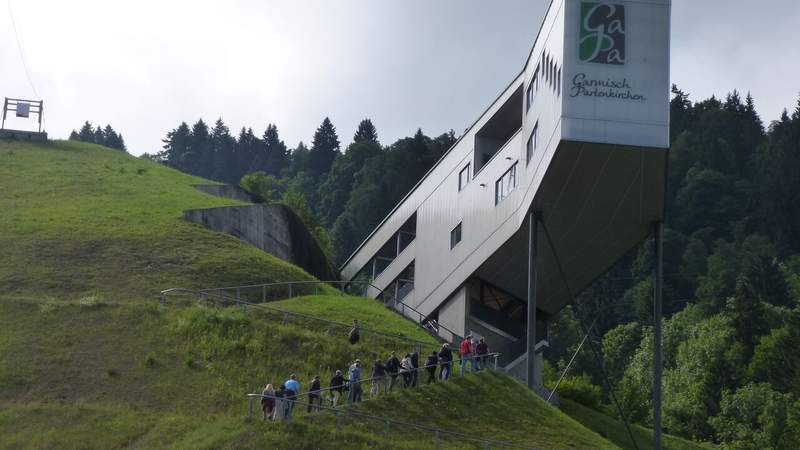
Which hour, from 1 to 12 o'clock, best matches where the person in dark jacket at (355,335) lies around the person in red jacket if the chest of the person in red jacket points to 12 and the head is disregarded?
The person in dark jacket is roughly at 8 o'clock from the person in red jacket.

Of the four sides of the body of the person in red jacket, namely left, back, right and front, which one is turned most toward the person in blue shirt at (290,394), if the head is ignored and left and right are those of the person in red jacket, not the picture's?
back

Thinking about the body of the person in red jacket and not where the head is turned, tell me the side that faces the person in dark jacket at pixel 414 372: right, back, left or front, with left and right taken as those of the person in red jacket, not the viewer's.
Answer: back

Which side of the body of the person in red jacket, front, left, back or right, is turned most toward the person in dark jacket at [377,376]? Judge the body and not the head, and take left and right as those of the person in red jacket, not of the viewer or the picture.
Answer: back

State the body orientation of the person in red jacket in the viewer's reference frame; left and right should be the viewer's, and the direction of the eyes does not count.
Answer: facing away from the viewer and to the right of the viewer
